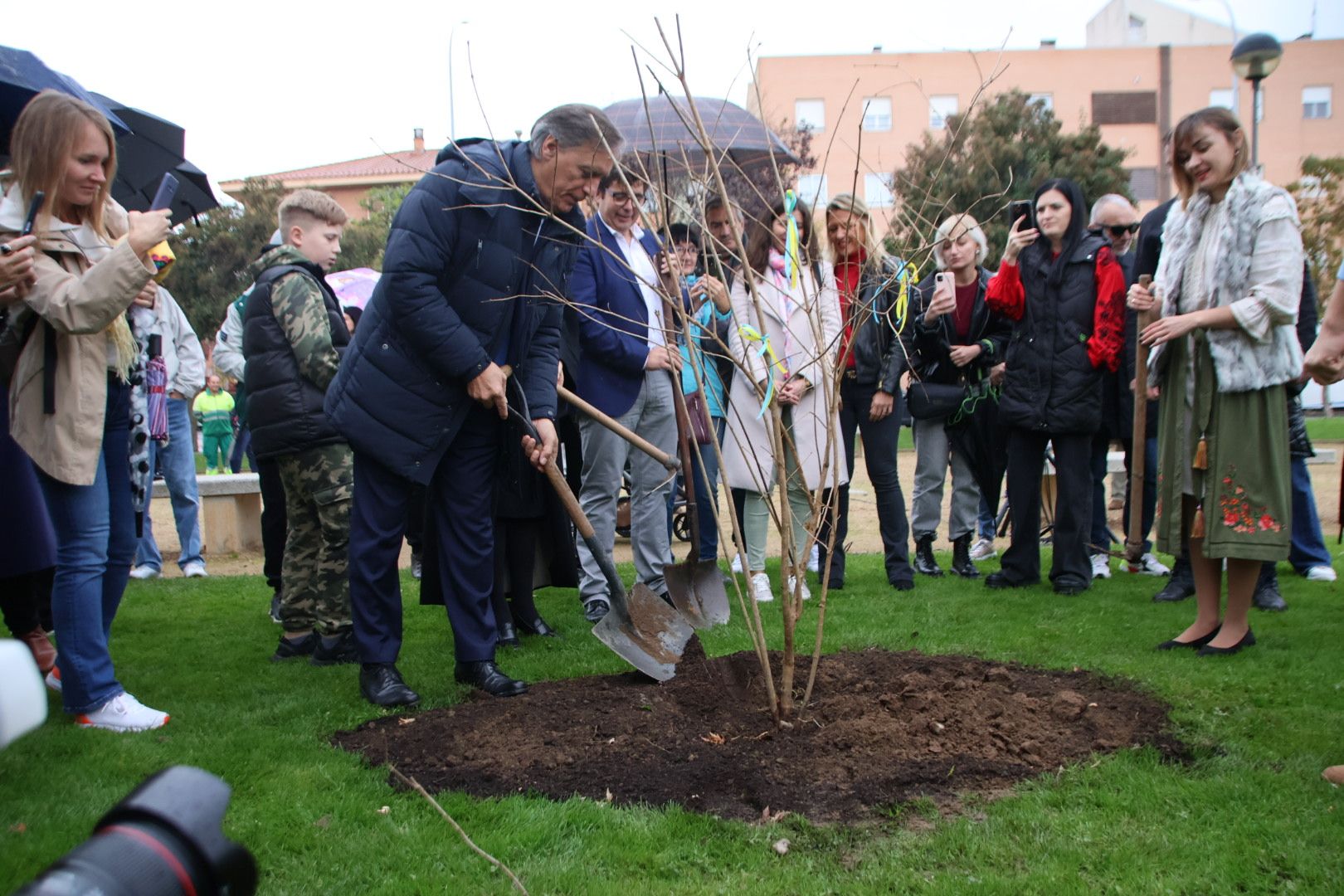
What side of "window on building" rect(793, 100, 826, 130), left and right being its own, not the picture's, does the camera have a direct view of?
front

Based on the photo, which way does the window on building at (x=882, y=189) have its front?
toward the camera

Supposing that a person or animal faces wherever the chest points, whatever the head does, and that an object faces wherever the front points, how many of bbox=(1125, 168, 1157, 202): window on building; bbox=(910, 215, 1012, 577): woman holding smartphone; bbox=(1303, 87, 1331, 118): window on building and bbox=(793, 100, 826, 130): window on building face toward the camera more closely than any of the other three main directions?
4

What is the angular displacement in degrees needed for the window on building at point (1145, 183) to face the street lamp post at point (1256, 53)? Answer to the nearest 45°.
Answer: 0° — it already faces it

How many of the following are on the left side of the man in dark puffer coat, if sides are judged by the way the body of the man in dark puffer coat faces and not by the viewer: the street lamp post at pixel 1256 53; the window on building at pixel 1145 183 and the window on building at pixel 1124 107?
3

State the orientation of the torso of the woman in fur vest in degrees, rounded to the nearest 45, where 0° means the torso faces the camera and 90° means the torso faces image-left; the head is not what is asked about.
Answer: approximately 45°

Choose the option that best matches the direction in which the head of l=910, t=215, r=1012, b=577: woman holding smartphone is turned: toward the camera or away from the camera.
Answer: toward the camera

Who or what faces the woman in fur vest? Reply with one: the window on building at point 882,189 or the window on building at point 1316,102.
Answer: the window on building at point 882,189

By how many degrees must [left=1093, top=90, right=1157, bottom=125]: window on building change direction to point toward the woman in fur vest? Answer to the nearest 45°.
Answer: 0° — it already faces them

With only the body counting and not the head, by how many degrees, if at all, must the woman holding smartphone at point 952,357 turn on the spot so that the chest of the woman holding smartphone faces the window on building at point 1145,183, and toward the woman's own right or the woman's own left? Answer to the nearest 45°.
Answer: approximately 180°

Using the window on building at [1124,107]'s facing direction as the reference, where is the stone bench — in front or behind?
in front

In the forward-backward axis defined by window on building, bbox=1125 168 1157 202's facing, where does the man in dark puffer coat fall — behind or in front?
in front

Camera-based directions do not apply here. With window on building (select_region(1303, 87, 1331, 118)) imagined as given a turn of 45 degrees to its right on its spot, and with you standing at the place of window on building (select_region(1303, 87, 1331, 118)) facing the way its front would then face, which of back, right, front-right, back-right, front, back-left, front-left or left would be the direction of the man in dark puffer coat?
front-left
